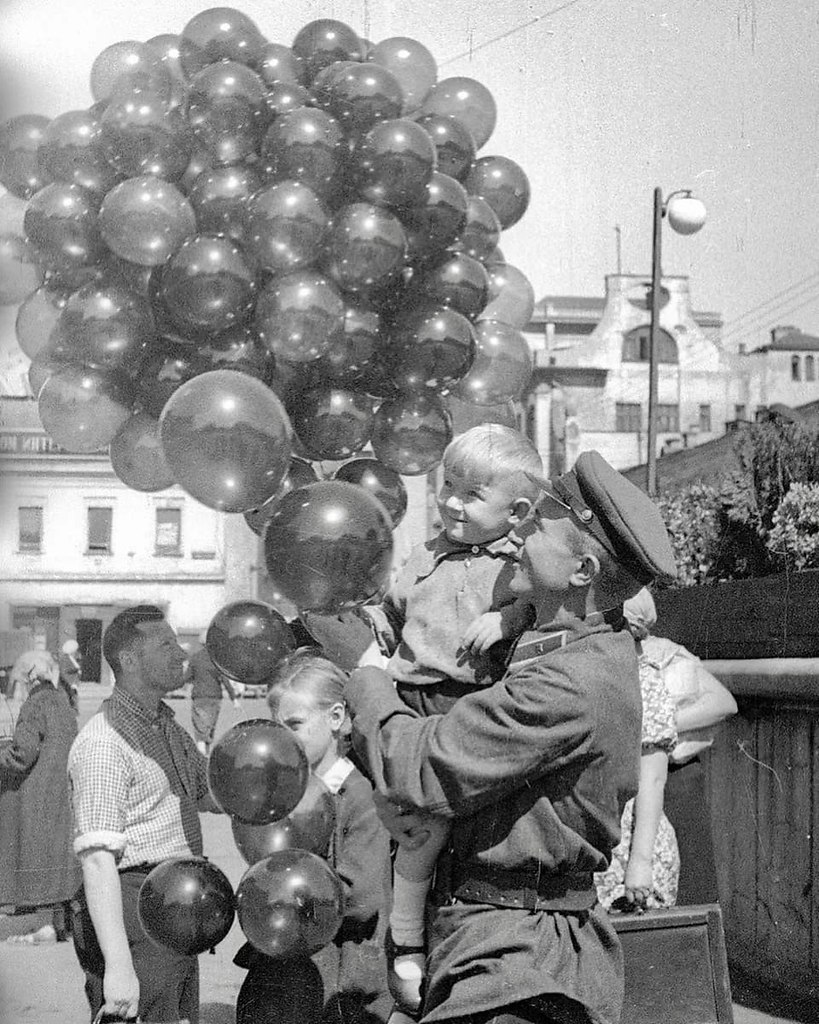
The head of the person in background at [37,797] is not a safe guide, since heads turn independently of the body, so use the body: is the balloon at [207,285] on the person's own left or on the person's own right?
on the person's own left

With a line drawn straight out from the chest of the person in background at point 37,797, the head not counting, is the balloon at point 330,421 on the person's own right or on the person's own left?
on the person's own left

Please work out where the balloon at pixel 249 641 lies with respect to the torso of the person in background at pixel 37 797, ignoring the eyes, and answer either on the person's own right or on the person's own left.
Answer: on the person's own left

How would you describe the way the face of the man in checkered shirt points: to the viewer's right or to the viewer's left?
to the viewer's right

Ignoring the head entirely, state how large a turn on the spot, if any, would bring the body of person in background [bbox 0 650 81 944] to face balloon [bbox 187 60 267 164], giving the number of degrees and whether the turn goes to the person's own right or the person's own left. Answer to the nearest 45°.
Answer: approximately 90° to the person's own left

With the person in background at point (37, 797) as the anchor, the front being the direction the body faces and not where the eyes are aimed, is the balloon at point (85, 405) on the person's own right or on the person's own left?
on the person's own left

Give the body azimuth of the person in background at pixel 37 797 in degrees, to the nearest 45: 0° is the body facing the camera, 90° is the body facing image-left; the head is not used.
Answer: approximately 90°
